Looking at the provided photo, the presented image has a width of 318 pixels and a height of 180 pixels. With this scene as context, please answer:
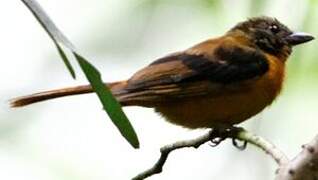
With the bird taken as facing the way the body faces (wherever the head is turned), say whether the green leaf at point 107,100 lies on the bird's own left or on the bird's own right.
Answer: on the bird's own right

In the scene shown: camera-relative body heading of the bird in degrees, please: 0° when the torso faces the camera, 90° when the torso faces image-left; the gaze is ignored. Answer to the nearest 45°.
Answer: approximately 270°

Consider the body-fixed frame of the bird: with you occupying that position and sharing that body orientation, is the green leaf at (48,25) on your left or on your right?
on your right
